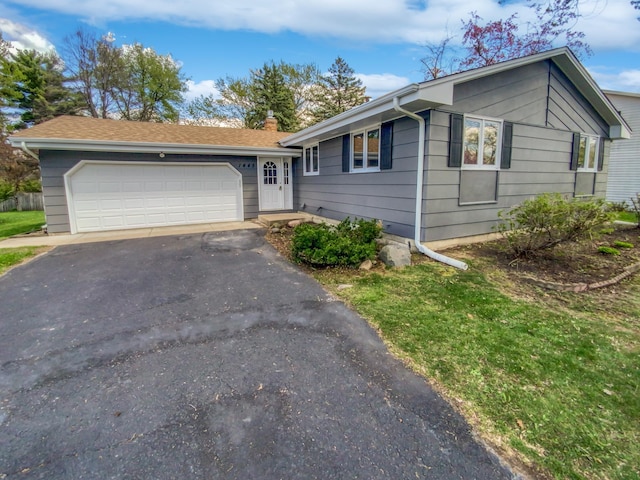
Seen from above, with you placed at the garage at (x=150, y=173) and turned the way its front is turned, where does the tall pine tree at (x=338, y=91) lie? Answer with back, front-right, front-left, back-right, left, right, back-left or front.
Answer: back-left

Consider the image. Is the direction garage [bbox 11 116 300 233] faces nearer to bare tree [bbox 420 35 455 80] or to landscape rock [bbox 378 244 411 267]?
the landscape rock

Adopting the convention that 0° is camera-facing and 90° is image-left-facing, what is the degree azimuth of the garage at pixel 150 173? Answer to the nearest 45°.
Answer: approximately 0°

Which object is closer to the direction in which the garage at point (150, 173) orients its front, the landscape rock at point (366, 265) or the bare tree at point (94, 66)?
the landscape rock

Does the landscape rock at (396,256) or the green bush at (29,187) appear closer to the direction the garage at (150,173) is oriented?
the landscape rock

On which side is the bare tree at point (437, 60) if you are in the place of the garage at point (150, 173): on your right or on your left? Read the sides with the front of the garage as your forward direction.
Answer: on your left

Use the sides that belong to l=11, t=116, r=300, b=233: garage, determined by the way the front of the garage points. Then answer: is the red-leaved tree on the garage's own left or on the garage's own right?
on the garage's own left

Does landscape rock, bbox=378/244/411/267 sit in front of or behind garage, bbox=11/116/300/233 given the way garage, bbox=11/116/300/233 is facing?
in front

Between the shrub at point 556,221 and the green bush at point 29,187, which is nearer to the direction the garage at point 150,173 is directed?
the shrub

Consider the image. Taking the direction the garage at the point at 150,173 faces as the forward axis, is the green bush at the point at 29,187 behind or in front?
behind

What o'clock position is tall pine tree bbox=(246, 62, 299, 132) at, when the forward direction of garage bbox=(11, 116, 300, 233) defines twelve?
The tall pine tree is roughly at 7 o'clock from the garage.

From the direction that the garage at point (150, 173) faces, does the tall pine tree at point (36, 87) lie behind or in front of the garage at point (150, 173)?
behind
